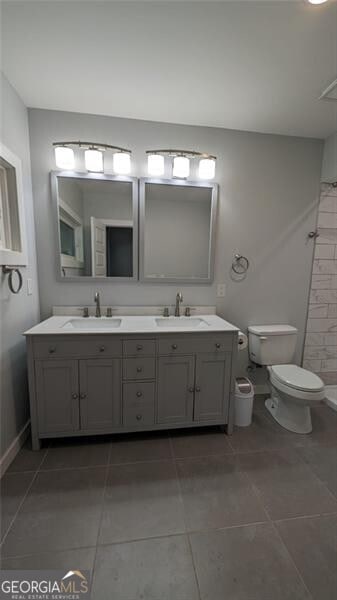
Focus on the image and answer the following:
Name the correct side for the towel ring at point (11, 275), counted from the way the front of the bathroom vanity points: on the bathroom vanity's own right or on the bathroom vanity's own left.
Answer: on the bathroom vanity's own right

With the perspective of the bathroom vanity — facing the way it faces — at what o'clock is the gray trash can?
The gray trash can is roughly at 9 o'clock from the bathroom vanity.

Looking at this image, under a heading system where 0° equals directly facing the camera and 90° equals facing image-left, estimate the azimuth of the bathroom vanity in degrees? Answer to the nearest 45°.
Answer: approximately 0°

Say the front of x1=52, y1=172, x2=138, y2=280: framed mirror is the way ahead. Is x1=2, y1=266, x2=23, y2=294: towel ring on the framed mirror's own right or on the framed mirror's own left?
on the framed mirror's own right

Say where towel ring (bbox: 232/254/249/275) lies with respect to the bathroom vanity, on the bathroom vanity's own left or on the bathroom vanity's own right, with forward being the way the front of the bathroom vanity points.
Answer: on the bathroom vanity's own left

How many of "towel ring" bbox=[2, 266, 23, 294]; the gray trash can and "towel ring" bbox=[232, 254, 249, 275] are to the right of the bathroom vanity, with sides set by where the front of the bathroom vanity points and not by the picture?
1

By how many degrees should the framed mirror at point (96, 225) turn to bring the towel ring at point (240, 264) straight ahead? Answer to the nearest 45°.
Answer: approximately 90° to its left

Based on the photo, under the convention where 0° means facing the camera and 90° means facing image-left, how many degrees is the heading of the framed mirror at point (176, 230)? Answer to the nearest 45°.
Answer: approximately 0°

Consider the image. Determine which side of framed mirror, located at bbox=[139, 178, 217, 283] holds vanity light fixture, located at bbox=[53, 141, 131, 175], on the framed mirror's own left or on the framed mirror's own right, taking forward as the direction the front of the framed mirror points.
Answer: on the framed mirror's own right

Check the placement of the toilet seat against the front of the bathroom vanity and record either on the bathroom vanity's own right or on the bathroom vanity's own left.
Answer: on the bathroom vanity's own left
